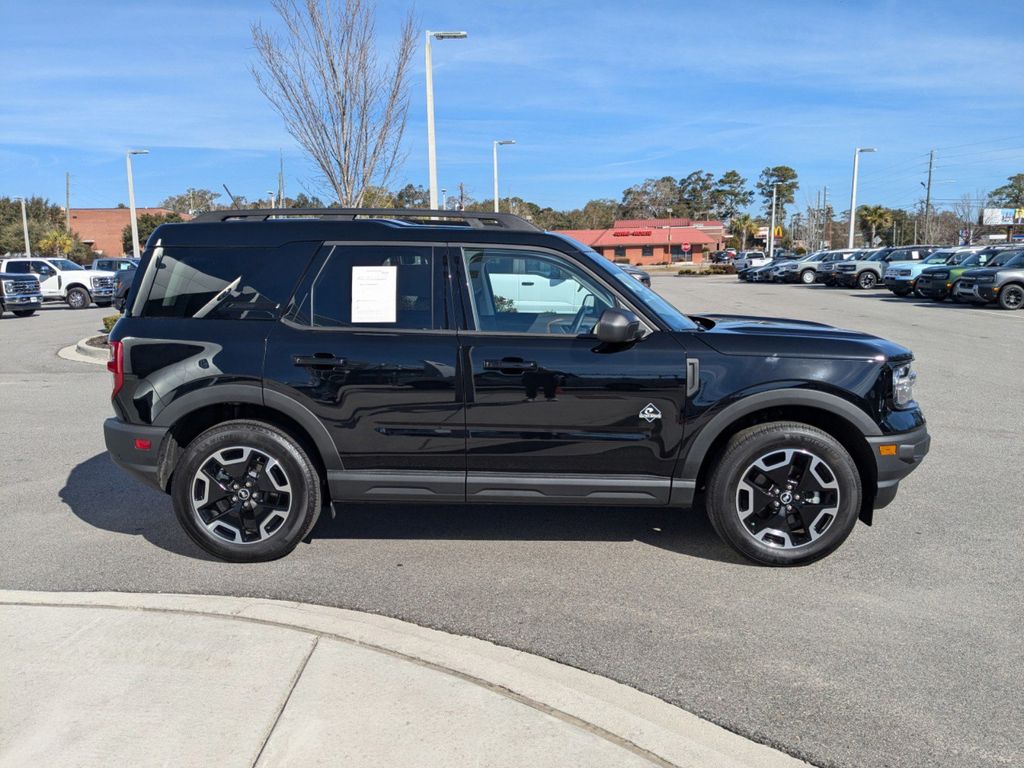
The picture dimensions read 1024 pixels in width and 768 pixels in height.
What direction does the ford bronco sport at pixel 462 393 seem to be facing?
to the viewer's right

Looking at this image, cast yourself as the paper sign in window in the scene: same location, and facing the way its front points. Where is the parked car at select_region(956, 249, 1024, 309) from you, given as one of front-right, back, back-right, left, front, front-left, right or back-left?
back-left

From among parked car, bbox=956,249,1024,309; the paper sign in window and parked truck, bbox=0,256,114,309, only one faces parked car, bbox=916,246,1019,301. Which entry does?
parked truck, bbox=0,256,114,309

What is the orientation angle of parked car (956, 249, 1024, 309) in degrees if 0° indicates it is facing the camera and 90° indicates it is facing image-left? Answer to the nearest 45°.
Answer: approximately 45°

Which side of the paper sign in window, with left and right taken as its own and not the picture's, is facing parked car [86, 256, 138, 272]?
back

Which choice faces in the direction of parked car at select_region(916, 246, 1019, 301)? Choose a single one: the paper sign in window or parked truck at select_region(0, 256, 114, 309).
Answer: parked truck at select_region(0, 256, 114, 309)

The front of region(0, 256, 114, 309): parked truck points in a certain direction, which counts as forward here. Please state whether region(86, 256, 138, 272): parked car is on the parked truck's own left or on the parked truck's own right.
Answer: on the parked truck's own left

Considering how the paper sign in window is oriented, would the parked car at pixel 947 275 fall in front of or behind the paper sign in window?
behind

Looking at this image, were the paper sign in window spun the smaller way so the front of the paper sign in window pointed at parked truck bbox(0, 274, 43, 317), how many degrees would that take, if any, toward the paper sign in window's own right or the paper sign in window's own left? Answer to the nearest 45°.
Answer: approximately 135° to the paper sign in window's own right

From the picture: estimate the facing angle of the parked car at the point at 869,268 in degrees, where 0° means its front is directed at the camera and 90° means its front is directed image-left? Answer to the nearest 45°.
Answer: approximately 45°
